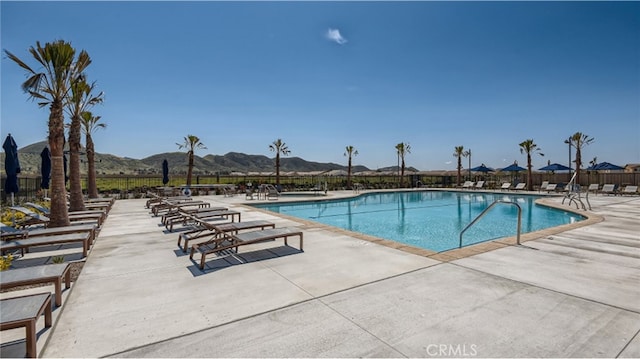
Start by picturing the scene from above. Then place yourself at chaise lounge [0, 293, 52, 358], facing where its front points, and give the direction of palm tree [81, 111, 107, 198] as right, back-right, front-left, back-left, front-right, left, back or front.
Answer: left

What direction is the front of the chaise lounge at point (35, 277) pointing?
to the viewer's right

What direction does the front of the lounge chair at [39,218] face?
to the viewer's right

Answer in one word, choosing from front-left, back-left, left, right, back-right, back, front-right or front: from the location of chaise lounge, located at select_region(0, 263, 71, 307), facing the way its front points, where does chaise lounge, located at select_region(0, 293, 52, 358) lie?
right

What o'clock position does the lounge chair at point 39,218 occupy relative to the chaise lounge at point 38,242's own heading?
The lounge chair is roughly at 9 o'clock from the chaise lounge.

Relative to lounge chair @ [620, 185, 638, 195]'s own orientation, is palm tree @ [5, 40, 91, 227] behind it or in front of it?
in front

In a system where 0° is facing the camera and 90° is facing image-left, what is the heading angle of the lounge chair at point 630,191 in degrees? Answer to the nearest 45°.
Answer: approximately 45°

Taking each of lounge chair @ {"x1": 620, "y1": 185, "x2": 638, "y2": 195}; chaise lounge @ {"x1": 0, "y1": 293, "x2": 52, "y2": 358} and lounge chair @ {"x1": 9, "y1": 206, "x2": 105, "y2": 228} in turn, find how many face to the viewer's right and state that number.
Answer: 2

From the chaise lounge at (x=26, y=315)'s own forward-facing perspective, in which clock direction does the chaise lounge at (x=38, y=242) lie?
the chaise lounge at (x=38, y=242) is roughly at 9 o'clock from the chaise lounge at (x=26, y=315).

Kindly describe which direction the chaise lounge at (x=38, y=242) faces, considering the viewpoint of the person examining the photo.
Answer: facing to the right of the viewer

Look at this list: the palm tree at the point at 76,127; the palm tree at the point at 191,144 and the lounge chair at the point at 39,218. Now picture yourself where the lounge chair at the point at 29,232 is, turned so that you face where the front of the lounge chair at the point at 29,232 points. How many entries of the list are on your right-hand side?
0

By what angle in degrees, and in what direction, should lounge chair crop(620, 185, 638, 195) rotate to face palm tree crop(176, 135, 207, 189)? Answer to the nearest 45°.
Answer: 0° — it already faces it

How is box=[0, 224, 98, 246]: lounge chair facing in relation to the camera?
to the viewer's right

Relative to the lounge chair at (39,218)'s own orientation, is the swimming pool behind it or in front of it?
in front

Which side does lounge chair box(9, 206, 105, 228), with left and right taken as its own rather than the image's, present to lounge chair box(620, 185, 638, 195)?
front

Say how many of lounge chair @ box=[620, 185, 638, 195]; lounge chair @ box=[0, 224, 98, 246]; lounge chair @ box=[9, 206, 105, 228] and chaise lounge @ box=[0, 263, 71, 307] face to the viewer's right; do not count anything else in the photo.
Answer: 3

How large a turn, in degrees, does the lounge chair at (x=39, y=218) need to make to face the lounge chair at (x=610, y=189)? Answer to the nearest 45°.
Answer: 0° — it already faces it

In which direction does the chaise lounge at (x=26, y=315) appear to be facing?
to the viewer's right
